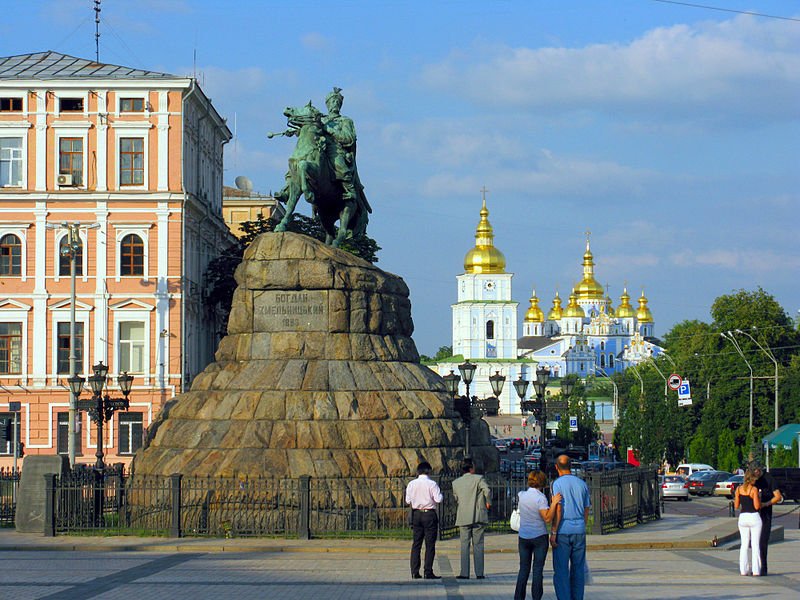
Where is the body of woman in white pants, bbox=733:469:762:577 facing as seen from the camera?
away from the camera

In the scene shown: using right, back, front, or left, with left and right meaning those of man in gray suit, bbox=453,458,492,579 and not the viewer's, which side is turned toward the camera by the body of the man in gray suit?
back

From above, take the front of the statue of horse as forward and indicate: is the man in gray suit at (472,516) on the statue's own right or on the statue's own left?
on the statue's own left

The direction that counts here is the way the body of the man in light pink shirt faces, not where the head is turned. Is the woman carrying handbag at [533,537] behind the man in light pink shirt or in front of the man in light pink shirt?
behind

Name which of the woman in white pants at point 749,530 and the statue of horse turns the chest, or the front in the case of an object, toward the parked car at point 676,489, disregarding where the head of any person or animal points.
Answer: the woman in white pants

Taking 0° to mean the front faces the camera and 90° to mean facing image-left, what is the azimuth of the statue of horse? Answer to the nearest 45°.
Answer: approximately 45°

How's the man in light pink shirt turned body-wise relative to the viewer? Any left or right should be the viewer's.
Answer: facing away from the viewer

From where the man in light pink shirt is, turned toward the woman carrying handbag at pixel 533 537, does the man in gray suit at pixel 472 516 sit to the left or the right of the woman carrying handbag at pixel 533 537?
left

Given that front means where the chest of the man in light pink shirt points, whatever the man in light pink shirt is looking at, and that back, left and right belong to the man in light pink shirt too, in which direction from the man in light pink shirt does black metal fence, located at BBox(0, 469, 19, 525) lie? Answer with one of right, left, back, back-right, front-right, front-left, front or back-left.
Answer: front-left

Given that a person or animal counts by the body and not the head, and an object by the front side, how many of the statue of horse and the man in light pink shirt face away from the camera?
1

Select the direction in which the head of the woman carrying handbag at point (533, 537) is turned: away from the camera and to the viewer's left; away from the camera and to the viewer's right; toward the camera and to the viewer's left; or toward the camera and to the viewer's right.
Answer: away from the camera and to the viewer's right

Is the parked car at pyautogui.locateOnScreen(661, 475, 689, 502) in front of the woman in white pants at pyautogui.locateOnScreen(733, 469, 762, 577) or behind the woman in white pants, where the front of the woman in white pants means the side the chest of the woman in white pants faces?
in front

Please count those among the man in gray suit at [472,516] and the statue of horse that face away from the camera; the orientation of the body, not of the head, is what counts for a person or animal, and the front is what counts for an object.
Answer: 1
